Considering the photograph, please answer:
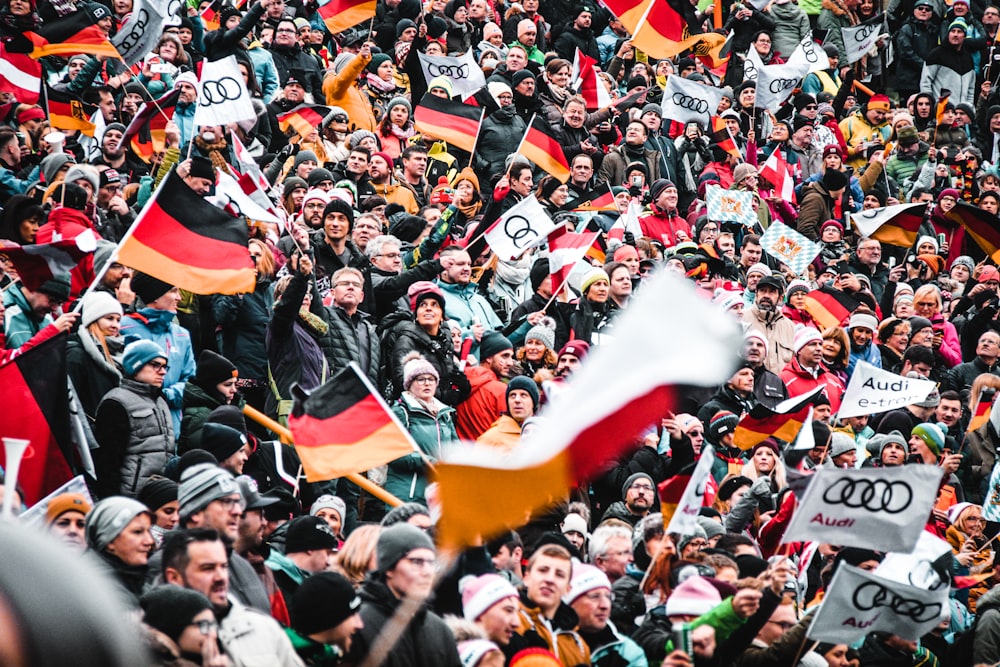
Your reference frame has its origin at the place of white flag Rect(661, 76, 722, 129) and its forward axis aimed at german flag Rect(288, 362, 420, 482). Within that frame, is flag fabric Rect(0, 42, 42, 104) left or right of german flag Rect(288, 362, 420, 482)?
right

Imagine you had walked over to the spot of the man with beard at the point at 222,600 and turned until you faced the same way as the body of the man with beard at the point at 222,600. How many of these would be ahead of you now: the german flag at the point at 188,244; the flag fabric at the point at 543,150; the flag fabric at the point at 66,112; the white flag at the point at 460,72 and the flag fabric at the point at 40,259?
0

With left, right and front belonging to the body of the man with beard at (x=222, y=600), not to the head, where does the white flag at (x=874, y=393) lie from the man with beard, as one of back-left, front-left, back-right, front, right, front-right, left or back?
left

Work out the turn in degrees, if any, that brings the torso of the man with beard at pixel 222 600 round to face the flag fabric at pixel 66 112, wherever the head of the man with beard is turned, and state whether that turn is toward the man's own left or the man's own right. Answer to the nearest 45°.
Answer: approximately 135° to the man's own left

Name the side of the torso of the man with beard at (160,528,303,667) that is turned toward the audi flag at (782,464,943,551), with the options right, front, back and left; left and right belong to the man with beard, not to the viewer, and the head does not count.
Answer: left

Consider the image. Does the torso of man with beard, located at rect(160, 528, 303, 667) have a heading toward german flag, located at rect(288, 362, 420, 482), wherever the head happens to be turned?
no

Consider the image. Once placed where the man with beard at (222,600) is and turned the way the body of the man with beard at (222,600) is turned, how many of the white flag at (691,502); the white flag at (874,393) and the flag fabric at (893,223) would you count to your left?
3

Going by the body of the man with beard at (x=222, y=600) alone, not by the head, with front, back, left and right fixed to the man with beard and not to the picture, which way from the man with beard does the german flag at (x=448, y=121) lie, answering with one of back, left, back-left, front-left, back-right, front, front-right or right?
back-left

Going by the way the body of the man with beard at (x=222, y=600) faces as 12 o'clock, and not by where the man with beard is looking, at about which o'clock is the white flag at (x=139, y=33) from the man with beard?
The white flag is roughly at 7 o'clock from the man with beard.

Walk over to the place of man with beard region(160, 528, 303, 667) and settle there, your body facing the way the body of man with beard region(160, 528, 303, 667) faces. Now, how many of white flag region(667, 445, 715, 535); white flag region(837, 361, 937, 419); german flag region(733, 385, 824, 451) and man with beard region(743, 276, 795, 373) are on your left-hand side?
4

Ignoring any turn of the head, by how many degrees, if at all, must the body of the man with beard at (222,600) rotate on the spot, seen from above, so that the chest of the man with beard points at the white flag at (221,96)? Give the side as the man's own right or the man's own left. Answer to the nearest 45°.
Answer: approximately 135° to the man's own left

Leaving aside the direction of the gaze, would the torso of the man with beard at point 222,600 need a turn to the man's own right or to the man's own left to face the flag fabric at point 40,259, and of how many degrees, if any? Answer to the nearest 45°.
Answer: approximately 135° to the man's own left

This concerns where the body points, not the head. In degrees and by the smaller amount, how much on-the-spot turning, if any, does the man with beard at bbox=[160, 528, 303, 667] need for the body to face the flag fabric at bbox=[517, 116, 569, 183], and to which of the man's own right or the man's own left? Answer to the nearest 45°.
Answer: approximately 135° to the man's own left

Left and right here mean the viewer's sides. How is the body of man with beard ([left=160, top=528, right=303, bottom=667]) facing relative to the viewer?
facing the viewer and to the right of the viewer

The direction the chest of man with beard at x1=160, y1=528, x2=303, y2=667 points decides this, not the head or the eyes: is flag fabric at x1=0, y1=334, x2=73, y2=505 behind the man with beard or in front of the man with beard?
behind

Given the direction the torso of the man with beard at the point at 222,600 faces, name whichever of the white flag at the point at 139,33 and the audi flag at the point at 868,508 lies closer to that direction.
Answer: the audi flag

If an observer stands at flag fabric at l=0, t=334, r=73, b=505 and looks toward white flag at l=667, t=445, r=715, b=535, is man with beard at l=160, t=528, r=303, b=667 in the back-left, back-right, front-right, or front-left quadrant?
front-right
